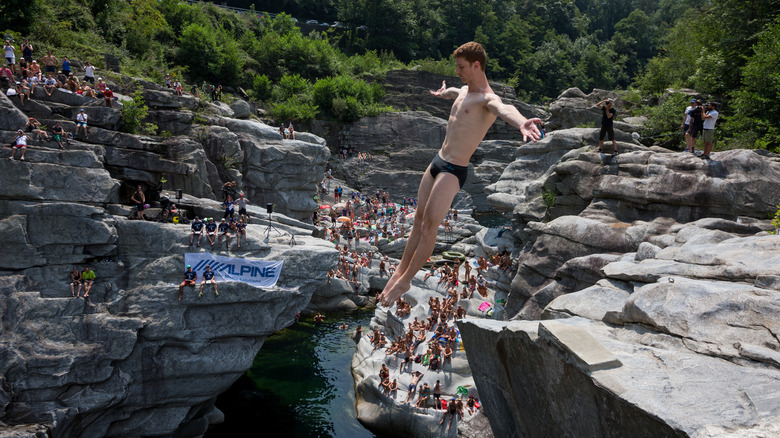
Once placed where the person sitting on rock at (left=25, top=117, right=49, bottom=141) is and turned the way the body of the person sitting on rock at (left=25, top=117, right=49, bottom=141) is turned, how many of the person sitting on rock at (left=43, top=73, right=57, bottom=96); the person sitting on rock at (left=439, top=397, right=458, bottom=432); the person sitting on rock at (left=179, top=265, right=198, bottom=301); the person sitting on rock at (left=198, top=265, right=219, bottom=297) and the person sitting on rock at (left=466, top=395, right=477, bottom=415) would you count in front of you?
4

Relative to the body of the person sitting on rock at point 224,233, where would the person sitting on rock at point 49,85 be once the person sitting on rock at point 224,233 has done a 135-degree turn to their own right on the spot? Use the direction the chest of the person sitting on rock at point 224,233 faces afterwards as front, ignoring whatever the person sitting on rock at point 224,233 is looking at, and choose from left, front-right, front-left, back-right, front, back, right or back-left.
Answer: front

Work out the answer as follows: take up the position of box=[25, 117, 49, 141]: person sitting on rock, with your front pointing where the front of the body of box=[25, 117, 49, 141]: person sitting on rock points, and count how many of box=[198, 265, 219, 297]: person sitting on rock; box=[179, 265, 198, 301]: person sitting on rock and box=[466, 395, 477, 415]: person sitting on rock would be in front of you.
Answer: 3

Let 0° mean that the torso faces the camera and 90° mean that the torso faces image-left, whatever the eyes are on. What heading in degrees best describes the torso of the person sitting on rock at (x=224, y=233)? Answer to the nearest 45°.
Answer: approximately 0°

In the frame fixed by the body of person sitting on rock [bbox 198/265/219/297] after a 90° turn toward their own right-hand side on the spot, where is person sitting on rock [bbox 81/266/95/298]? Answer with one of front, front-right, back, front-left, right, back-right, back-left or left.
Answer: front
